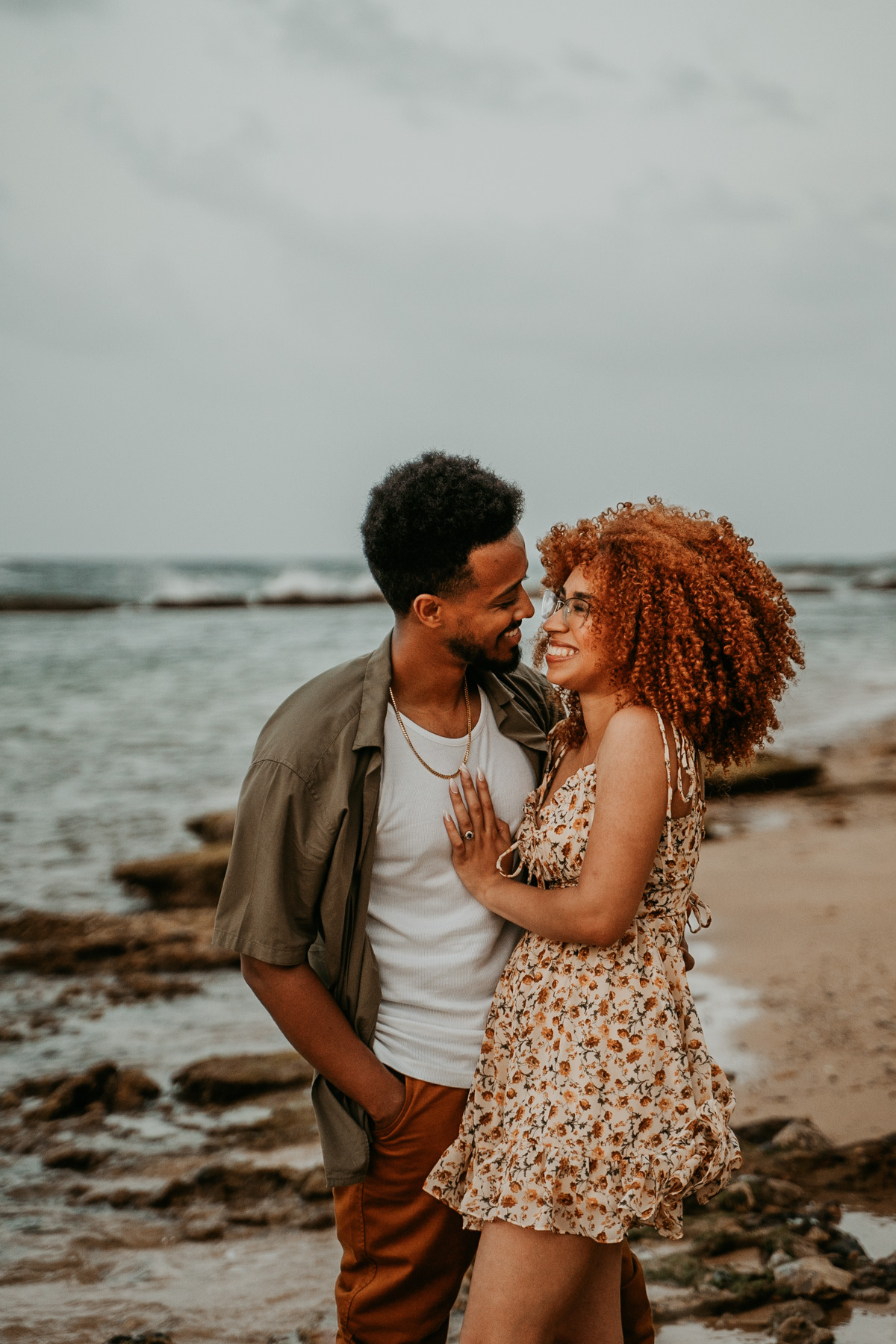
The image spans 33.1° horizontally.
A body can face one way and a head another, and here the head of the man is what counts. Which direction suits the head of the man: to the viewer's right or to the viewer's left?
to the viewer's right

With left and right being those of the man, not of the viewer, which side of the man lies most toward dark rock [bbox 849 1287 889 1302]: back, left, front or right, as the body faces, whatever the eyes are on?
left

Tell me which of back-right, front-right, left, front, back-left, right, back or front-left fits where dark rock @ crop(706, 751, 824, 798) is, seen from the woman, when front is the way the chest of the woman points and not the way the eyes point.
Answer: right

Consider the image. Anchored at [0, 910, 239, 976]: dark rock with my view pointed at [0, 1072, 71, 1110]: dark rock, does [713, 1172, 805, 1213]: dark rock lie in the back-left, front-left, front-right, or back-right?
front-left

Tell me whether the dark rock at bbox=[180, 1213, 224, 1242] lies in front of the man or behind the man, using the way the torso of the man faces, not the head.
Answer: behind

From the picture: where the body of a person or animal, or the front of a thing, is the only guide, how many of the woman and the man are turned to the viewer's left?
1

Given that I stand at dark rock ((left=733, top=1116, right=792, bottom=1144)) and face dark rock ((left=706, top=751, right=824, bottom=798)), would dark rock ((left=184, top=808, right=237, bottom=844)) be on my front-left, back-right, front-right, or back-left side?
front-left

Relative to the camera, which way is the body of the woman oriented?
to the viewer's left

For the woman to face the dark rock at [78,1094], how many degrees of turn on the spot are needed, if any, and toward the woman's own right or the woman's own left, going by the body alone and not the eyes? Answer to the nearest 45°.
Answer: approximately 45° to the woman's own right

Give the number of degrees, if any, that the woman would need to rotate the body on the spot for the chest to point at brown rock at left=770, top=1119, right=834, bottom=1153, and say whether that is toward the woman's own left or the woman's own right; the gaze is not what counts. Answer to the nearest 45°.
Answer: approximately 90° to the woman's own right
